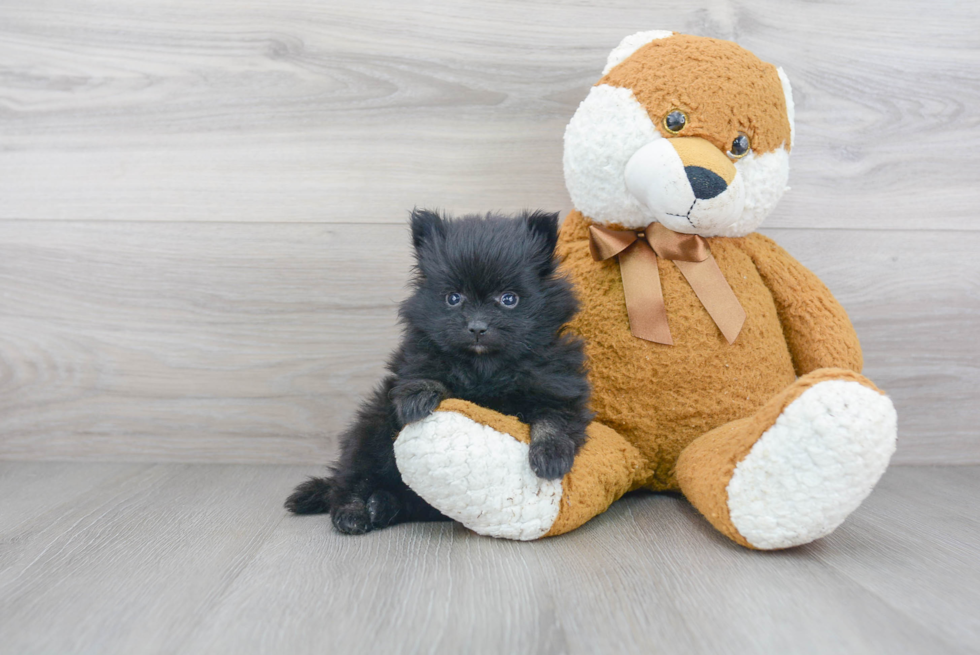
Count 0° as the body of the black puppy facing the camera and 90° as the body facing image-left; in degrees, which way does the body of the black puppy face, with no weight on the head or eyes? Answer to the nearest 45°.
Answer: approximately 0°

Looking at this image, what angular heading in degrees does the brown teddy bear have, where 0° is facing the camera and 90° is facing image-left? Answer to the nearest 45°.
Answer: approximately 0°
